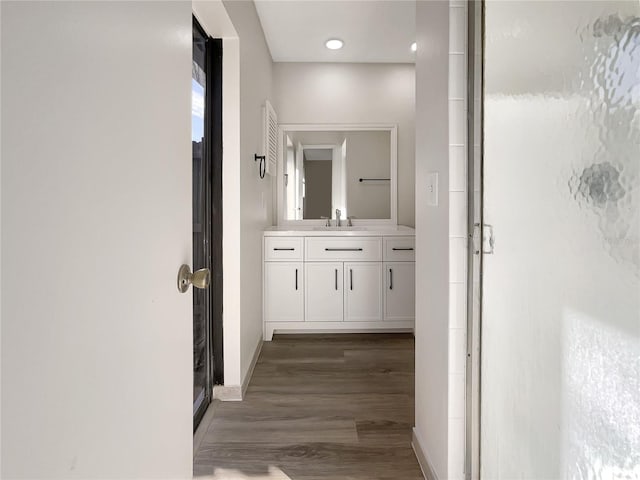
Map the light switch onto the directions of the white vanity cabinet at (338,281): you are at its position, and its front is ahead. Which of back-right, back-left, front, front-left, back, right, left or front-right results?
front

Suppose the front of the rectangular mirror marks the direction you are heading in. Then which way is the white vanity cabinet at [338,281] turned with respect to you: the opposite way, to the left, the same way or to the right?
the same way

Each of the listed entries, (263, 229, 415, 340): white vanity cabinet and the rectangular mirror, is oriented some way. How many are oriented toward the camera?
2

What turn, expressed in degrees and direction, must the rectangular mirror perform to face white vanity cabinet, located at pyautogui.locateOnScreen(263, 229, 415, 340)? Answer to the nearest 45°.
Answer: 0° — it already faces it

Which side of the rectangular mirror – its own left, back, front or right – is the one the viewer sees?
front

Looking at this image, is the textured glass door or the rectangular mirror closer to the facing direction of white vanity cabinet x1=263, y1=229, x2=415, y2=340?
the textured glass door

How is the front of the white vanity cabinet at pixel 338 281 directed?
toward the camera

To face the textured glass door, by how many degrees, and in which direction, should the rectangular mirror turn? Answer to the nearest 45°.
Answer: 0° — it already faces it

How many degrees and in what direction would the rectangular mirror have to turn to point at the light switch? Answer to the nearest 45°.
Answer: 0° — it already faces it

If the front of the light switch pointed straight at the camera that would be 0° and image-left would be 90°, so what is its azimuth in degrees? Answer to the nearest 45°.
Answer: approximately 45°

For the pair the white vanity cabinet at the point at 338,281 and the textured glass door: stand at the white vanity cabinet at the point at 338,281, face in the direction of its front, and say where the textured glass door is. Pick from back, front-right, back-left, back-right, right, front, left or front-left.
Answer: front
